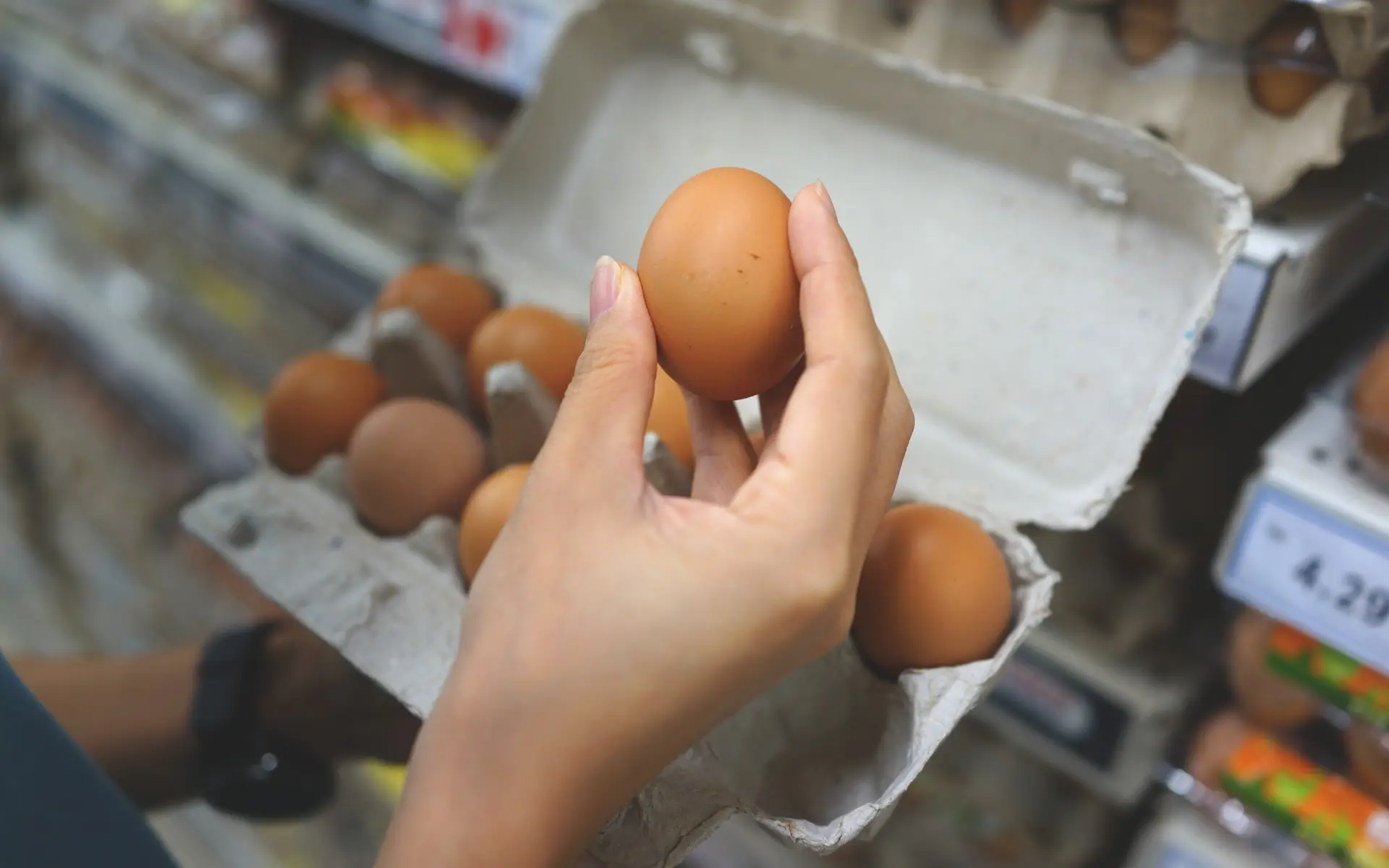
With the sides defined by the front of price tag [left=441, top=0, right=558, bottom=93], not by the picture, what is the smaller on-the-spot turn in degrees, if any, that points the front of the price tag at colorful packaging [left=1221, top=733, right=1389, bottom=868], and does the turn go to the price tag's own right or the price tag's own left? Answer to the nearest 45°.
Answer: approximately 45° to the price tag's own left

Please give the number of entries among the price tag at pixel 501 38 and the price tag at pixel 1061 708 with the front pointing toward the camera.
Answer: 2

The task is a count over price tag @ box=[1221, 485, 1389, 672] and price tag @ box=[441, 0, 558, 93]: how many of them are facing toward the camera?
2
